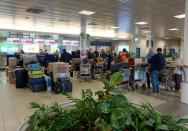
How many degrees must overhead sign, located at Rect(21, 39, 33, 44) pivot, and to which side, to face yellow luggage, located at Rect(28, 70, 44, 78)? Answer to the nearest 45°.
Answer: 0° — it already faces it

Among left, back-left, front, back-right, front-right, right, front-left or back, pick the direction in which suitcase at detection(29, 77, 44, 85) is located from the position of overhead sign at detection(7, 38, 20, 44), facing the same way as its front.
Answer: front

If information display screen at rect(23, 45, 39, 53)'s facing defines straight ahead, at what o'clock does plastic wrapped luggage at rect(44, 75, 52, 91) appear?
The plastic wrapped luggage is roughly at 12 o'clock from the information display screen.

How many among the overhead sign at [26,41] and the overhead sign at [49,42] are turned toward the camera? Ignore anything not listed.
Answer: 2

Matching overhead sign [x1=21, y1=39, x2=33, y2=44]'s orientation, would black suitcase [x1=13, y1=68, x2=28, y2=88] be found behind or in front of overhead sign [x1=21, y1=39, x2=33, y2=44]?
in front

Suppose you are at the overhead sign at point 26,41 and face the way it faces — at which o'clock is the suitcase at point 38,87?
The suitcase is roughly at 12 o'clock from the overhead sign.

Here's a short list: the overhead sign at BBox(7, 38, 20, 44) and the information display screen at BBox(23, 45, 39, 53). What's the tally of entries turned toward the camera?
2

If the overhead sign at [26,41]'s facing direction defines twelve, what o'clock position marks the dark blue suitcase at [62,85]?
The dark blue suitcase is roughly at 12 o'clock from the overhead sign.

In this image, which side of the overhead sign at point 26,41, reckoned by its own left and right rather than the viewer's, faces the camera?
front

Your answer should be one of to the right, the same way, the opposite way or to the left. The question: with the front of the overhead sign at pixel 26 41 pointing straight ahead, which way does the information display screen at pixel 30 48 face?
the same way

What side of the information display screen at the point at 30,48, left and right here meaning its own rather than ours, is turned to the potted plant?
front

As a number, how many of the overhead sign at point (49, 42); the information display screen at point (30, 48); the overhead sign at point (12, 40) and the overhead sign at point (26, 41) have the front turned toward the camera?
4

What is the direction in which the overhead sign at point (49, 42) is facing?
toward the camera

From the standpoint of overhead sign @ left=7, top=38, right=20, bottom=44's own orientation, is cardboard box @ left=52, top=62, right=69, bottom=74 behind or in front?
in front

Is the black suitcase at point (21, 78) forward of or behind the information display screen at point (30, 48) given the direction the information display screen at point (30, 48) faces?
forward

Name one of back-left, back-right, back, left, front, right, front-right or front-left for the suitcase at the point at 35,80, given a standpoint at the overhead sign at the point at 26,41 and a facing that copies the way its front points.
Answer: front

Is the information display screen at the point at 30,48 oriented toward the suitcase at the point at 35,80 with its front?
yes
